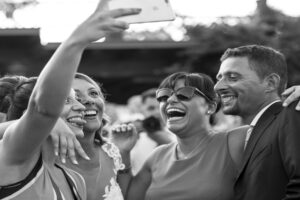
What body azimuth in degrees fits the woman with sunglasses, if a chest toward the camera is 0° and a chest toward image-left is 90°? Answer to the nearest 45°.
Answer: approximately 45°

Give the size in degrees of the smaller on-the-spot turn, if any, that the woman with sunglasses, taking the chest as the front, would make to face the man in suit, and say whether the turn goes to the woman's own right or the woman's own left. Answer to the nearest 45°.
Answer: approximately 90° to the woman's own left

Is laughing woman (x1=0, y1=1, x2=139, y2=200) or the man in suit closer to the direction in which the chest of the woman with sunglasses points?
the laughing woman
